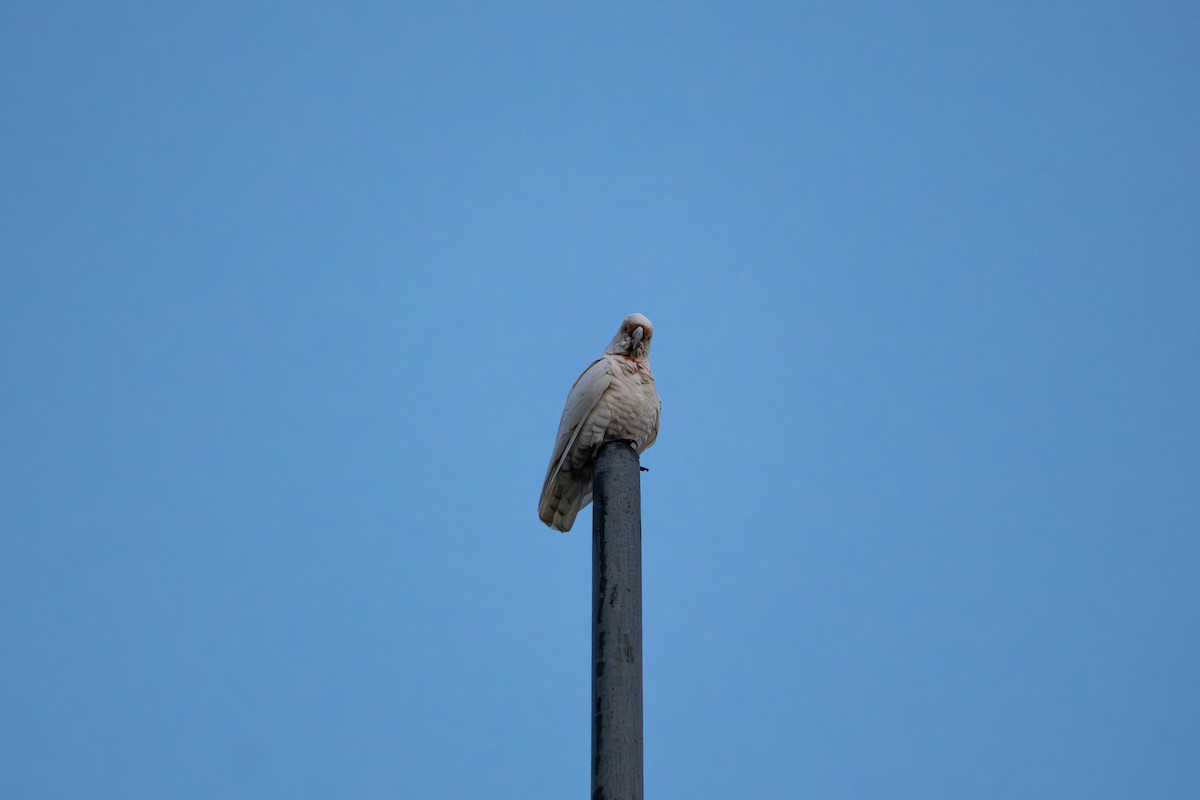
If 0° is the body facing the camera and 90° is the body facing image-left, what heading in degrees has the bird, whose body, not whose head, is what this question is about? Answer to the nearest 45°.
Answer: approximately 315°
